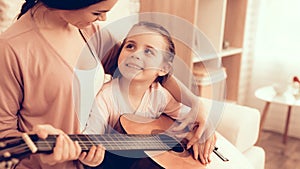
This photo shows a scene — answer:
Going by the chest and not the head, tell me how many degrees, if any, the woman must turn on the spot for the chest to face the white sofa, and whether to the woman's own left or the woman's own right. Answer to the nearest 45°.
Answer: approximately 90° to the woman's own left

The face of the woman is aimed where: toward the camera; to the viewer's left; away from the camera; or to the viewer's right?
to the viewer's right

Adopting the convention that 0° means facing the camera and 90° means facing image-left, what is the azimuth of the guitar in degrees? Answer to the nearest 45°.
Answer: approximately 315°

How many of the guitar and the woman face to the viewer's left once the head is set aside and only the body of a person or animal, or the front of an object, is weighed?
0

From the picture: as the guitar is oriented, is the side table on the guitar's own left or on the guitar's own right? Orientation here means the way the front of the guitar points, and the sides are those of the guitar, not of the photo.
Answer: on the guitar's own left

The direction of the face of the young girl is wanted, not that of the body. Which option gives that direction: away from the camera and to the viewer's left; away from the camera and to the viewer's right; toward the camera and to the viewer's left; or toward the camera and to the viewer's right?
toward the camera and to the viewer's left

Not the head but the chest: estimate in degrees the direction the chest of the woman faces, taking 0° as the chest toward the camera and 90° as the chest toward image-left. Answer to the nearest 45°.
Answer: approximately 315°

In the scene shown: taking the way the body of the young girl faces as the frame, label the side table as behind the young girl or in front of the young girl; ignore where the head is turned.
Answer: behind

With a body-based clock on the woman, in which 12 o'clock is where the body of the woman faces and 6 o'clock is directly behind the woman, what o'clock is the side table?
The side table is roughly at 9 o'clock from the woman.
